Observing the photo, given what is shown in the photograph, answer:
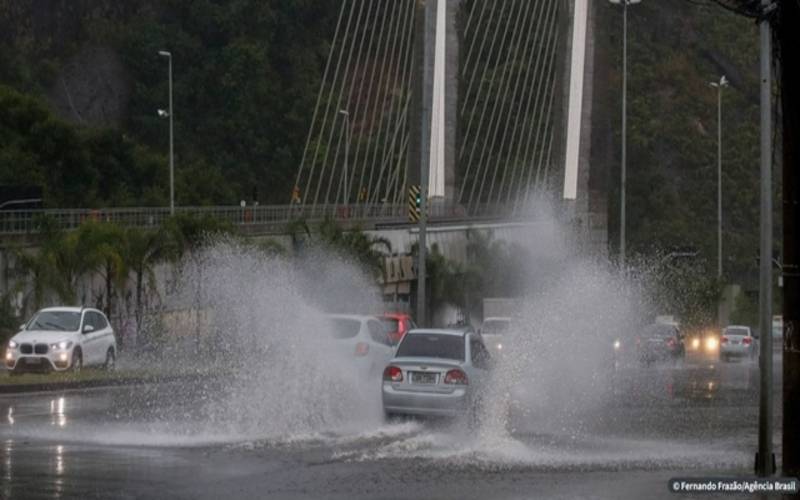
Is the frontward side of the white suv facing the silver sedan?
no

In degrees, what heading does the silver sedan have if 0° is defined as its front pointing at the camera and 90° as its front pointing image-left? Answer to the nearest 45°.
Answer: approximately 180°

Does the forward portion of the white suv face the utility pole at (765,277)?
no

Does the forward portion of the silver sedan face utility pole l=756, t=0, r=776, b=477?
no

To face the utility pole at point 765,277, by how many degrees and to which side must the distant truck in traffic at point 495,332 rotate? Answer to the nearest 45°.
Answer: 0° — it already faces it

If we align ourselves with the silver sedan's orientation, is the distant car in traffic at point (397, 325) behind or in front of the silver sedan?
in front

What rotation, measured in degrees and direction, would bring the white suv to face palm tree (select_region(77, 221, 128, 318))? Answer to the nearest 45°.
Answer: approximately 135° to its right

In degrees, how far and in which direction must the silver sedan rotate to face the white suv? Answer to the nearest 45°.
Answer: approximately 45° to its left

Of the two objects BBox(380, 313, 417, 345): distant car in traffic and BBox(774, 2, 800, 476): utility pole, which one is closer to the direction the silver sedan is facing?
the distant car in traffic

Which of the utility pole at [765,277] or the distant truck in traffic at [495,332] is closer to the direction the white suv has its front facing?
the utility pole

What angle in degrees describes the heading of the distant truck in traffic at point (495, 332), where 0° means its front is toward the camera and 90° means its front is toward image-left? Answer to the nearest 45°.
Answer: approximately 0°

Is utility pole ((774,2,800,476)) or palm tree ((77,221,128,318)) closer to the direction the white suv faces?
the utility pole
